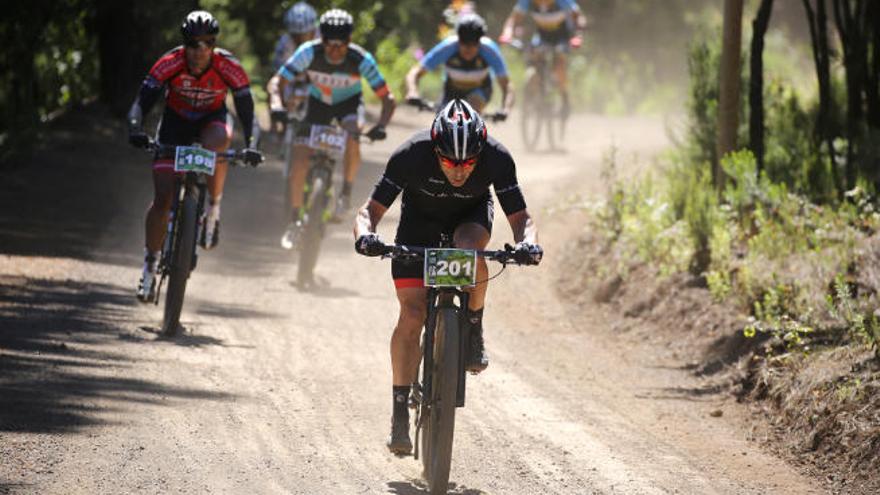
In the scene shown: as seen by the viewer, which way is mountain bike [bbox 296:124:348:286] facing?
toward the camera

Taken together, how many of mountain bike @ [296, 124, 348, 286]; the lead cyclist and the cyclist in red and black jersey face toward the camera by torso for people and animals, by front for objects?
3

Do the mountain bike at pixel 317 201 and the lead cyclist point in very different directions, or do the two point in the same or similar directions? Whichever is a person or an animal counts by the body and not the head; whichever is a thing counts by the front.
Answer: same or similar directions

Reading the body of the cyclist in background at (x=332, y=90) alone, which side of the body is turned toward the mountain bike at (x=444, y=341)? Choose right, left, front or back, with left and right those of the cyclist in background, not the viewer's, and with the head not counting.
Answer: front

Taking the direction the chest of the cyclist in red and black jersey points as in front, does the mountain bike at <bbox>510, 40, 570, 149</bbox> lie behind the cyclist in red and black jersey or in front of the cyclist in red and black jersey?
behind

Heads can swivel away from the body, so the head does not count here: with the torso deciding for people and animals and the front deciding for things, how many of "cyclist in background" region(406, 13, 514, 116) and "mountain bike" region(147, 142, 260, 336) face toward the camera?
2

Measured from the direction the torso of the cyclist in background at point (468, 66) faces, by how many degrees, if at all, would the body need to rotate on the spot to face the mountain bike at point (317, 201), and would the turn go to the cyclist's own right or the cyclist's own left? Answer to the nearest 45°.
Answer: approximately 45° to the cyclist's own right

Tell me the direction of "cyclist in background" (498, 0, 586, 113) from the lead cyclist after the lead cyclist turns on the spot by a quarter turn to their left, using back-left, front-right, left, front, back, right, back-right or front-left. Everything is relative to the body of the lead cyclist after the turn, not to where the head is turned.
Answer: left

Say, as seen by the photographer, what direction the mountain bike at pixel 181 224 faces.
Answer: facing the viewer
